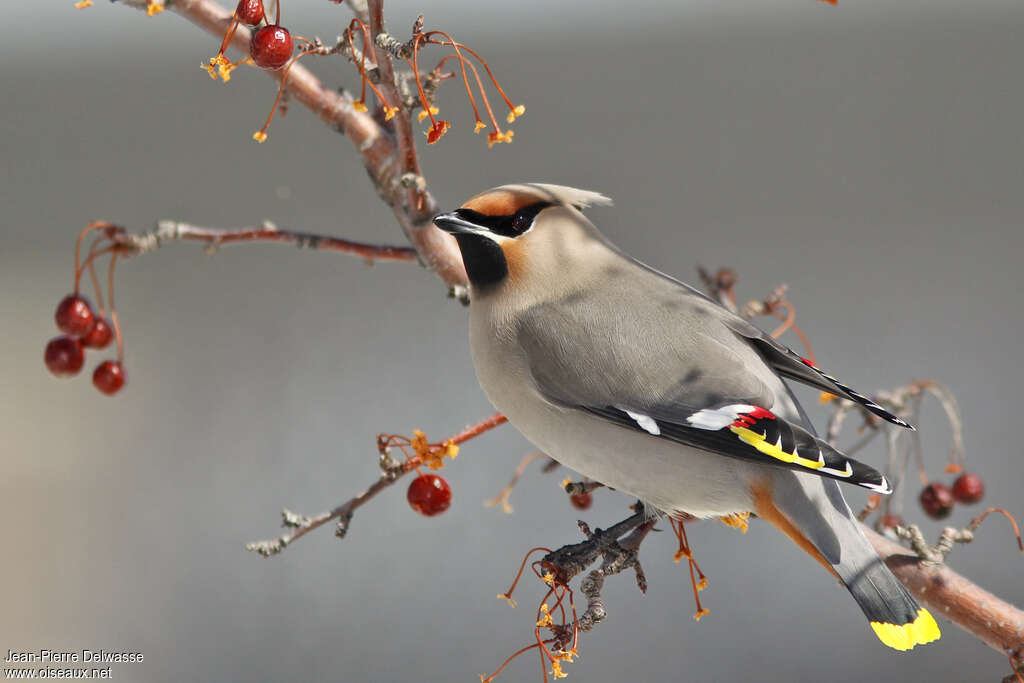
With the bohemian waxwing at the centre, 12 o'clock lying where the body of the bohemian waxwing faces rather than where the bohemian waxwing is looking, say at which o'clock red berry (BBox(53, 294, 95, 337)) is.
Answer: The red berry is roughly at 12 o'clock from the bohemian waxwing.

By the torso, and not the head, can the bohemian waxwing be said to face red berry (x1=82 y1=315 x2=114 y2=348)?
yes

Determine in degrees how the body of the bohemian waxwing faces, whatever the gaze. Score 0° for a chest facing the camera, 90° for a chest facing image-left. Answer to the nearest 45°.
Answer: approximately 90°
